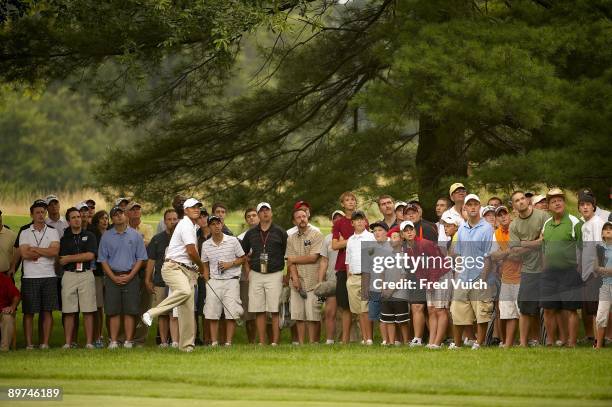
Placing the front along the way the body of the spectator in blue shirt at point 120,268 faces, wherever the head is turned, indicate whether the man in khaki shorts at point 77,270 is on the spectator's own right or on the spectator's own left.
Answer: on the spectator's own right

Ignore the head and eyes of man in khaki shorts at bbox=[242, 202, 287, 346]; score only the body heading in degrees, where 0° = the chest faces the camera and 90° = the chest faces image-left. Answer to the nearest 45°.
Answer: approximately 0°

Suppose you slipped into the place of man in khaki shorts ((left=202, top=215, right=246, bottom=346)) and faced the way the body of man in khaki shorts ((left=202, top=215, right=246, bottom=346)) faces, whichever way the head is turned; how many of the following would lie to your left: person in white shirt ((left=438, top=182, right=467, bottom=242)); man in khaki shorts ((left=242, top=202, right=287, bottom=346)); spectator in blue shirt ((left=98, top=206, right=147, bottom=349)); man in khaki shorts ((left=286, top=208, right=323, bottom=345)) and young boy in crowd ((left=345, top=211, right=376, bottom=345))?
4

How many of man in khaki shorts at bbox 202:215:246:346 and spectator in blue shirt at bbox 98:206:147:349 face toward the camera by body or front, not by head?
2

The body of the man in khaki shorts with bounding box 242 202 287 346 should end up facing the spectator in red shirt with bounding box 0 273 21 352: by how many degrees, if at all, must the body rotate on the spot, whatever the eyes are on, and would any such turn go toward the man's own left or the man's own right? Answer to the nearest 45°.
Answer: approximately 90° to the man's own right

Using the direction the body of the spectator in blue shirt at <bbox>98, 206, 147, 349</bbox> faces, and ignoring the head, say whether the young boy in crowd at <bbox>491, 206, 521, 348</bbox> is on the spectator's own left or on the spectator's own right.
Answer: on the spectator's own left

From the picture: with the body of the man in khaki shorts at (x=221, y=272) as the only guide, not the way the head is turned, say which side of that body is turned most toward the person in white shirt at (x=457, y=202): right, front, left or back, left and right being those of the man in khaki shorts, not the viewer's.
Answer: left

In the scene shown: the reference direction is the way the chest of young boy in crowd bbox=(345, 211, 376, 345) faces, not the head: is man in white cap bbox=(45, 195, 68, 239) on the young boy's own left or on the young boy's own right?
on the young boy's own right

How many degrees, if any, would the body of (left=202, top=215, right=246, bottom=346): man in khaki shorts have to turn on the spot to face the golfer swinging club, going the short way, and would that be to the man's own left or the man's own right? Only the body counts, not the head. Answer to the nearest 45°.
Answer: approximately 45° to the man's own right
